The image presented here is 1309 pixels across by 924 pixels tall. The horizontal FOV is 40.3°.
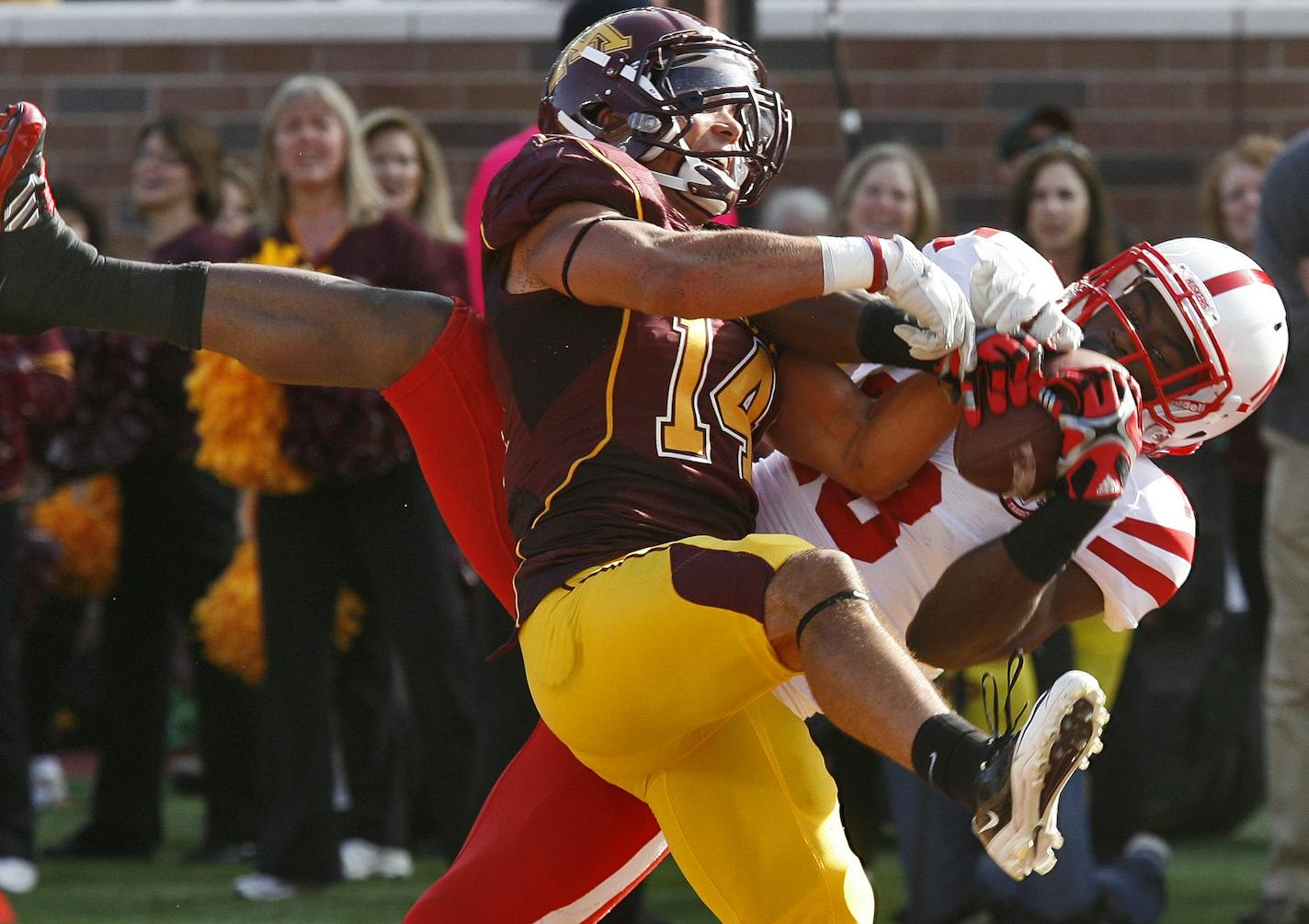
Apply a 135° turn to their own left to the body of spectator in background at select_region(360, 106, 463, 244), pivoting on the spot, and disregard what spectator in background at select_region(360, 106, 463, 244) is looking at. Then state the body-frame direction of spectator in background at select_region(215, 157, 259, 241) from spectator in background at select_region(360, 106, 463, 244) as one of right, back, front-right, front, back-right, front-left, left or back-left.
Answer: back-left

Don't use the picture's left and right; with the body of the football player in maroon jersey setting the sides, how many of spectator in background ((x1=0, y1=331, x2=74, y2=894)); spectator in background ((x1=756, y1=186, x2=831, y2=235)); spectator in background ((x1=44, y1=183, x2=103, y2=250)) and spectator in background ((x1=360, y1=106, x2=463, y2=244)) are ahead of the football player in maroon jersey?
0

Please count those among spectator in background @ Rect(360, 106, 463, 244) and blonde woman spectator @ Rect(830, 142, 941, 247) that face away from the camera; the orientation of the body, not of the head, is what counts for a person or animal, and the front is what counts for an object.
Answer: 0

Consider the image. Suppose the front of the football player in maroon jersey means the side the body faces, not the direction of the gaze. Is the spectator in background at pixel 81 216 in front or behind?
behind

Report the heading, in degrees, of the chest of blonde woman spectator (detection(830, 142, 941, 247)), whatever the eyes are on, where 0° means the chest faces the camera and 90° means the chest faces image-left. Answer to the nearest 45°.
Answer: approximately 0°

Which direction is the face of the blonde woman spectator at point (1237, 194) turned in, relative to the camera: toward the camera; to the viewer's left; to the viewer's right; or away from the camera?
toward the camera

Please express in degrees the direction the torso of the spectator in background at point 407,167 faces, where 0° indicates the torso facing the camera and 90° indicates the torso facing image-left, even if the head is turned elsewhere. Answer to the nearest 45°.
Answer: approximately 45°

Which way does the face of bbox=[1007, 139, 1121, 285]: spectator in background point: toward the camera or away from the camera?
toward the camera

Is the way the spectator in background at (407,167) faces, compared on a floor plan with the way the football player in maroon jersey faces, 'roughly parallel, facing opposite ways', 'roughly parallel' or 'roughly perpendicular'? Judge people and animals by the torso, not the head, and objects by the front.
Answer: roughly perpendicular

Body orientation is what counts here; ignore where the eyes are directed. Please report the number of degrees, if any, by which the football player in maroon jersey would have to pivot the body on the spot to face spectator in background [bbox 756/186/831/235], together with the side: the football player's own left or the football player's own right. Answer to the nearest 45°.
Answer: approximately 135° to the football player's own left

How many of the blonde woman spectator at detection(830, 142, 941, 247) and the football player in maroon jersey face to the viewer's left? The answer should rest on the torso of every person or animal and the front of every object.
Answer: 0

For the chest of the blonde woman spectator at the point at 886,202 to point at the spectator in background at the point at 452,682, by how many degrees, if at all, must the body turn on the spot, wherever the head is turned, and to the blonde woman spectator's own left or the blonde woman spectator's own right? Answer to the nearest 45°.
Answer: approximately 45° to the blonde woman spectator's own right

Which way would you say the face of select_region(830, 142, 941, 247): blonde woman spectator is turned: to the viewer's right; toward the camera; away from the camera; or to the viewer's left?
toward the camera

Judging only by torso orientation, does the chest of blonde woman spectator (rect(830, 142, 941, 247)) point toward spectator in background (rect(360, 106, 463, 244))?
no

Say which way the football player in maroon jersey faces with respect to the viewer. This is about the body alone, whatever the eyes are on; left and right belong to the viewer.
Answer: facing the viewer and to the right of the viewer

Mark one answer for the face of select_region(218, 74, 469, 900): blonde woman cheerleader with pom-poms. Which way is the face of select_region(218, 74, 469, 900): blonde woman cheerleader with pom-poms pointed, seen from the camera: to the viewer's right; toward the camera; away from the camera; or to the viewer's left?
toward the camera

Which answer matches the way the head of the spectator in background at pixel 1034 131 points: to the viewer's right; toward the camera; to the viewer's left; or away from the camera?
toward the camera
